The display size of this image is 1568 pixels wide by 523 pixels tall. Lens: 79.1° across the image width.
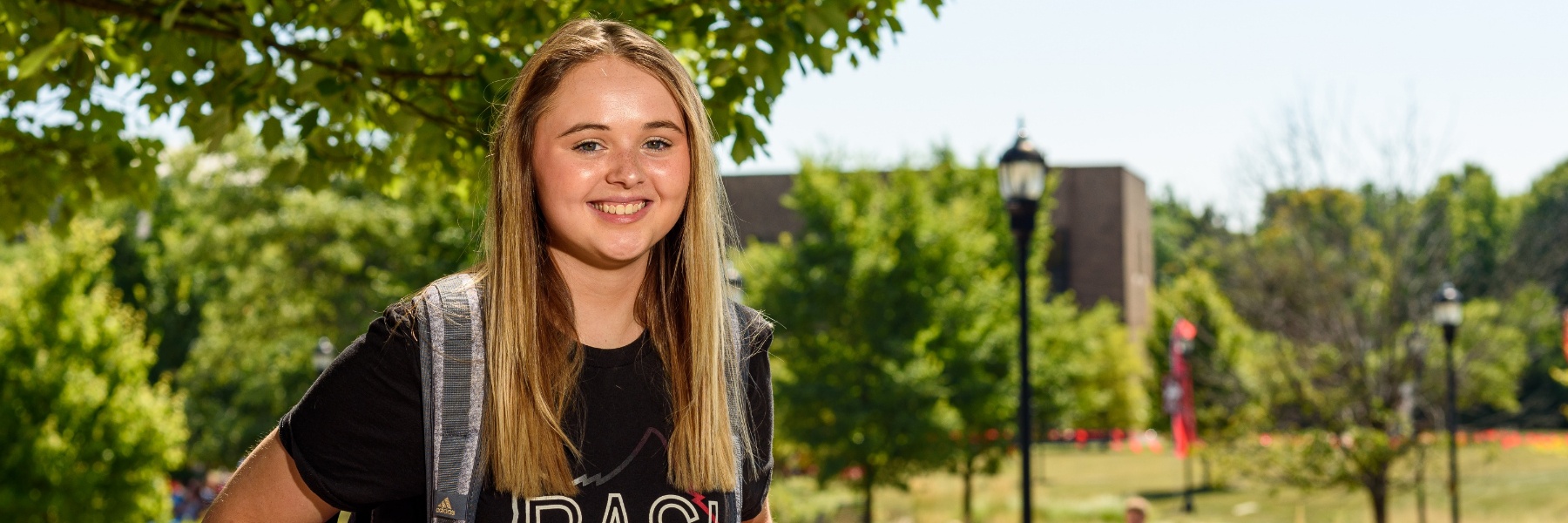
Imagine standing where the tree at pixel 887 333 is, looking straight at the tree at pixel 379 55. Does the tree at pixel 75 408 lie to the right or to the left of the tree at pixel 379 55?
right

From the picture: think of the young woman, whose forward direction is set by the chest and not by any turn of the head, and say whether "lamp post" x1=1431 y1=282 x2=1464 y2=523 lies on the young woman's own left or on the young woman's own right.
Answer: on the young woman's own left

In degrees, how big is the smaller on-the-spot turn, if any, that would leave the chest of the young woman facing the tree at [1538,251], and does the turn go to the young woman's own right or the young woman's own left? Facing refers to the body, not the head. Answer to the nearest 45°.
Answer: approximately 90° to the young woman's own left

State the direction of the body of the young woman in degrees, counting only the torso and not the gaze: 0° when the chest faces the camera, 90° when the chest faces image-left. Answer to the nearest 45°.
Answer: approximately 315°

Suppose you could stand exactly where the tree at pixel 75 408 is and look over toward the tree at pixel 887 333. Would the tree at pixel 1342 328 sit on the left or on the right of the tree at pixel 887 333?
right

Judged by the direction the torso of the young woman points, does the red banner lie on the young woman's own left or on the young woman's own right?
on the young woman's own left
